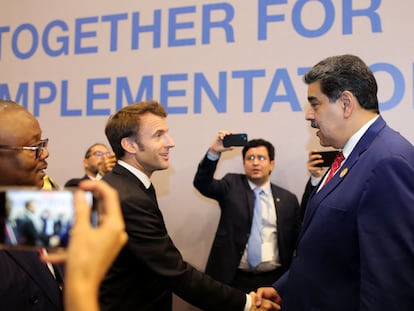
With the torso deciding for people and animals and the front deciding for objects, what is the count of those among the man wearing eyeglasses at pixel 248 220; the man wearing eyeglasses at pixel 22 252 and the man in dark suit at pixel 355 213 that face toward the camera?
1

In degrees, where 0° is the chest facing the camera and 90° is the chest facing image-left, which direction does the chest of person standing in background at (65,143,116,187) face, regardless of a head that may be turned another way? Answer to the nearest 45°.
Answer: approximately 315°

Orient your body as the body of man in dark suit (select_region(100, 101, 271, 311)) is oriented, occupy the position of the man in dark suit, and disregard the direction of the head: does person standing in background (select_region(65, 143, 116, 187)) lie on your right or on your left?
on your left

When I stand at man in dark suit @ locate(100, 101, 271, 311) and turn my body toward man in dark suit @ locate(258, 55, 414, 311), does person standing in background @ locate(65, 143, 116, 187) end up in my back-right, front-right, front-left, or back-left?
back-left

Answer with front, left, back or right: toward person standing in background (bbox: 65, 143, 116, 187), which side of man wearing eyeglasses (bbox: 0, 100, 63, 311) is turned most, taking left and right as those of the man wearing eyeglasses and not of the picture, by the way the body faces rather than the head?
left

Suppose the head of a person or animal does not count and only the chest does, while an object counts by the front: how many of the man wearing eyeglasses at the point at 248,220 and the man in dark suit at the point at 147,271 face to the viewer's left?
0

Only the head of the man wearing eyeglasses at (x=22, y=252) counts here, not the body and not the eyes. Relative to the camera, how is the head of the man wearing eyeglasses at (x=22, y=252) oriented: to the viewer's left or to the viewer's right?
to the viewer's right

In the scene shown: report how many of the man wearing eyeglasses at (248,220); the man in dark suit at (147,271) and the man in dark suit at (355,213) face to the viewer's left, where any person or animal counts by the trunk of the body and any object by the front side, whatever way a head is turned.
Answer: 1

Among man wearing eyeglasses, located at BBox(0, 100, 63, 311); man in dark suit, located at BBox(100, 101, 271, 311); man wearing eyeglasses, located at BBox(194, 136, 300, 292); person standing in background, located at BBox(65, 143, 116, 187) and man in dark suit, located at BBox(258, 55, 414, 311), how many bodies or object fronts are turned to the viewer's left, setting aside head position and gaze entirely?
1

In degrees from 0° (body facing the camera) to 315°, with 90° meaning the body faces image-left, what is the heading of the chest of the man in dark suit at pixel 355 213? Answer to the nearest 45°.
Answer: approximately 90°

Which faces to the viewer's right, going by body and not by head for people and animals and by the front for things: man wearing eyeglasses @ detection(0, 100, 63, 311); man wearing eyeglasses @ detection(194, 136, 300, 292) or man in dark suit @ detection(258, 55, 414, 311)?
man wearing eyeglasses @ detection(0, 100, 63, 311)

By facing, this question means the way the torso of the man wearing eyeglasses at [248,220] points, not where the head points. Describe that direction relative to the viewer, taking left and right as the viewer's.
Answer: facing the viewer

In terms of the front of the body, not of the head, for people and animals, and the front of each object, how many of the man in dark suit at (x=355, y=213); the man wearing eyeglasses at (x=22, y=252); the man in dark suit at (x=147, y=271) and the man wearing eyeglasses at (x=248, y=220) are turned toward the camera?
1

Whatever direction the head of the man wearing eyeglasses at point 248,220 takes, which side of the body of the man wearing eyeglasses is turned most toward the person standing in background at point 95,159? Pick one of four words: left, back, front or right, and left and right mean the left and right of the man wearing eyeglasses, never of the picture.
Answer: right

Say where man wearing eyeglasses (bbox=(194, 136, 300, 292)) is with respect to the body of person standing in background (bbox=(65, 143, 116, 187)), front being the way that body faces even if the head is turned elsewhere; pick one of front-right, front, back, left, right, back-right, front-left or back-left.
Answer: front

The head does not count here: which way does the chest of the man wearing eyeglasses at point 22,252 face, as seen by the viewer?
to the viewer's right

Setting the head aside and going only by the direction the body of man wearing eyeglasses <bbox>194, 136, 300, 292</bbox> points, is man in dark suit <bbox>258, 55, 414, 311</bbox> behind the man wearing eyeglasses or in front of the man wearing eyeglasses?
in front

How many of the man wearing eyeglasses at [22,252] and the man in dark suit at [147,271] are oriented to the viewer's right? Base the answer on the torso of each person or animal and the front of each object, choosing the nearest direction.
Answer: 2

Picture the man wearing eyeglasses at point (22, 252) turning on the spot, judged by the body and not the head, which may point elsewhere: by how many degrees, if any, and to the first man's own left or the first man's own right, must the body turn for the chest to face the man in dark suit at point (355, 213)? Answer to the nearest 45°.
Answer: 0° — they already face them

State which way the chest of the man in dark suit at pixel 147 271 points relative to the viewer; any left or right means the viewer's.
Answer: facing to the right of the viewer
